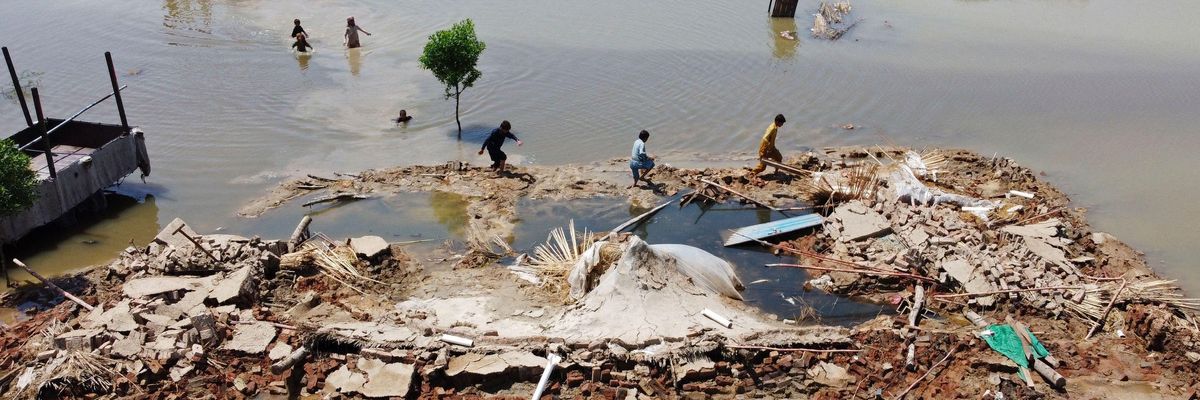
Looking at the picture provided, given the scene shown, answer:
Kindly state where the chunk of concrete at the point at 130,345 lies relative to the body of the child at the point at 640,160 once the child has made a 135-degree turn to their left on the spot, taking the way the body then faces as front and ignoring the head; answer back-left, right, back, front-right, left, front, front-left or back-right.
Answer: left

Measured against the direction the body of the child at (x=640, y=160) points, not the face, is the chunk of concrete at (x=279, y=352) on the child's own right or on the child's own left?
on the child's own right

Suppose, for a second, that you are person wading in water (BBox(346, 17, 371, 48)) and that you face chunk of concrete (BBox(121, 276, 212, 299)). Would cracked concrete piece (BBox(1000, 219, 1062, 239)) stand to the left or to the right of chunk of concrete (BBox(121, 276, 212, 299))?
left

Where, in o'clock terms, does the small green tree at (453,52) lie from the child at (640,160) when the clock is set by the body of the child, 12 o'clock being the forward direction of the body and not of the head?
The small green tree is roughly at 7 o'clock from the child.

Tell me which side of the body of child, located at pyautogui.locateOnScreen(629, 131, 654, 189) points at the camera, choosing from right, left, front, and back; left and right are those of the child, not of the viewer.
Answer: right

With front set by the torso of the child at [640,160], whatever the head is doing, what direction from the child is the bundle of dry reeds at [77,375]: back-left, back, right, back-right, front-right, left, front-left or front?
back-right

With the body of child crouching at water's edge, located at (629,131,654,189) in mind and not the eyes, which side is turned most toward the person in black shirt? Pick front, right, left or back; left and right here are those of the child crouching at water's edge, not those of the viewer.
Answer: back

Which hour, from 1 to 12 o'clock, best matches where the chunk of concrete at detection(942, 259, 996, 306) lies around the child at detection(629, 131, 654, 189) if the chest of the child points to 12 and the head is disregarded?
The chunk of concrete is roughly at 1 o'clock from the child.

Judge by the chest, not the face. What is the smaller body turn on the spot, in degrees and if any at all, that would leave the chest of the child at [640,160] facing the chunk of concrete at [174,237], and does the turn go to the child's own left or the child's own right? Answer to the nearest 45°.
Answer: approximately 135° to the child's own right
